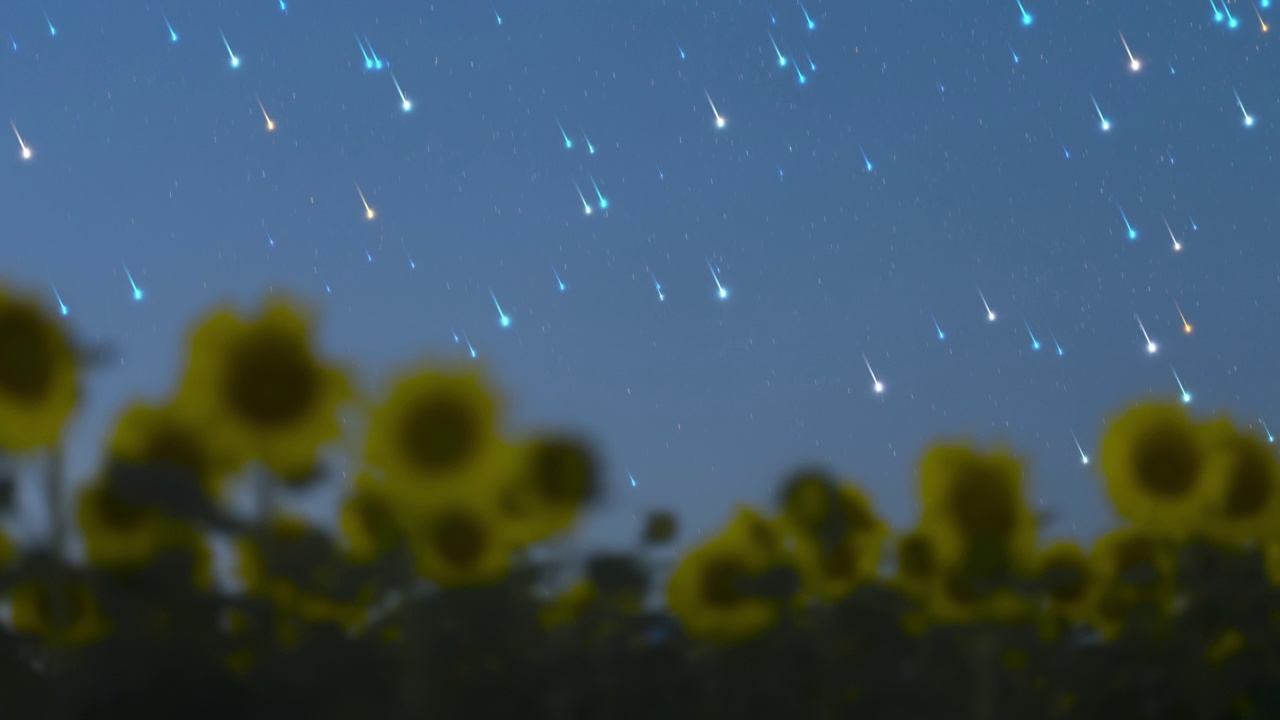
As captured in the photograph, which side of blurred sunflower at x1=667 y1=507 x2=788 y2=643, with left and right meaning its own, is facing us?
front

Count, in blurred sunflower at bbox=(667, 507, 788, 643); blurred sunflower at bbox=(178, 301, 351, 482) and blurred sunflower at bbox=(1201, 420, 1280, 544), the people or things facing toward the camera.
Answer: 3

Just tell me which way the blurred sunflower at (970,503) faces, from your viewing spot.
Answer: facing the viewer

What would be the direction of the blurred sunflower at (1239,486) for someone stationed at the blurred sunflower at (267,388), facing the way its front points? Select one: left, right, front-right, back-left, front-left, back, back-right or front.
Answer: back-left

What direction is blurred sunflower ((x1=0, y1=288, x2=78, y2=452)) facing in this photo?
toward the camera

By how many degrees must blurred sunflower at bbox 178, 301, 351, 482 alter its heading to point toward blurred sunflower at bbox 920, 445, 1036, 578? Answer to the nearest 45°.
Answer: approximately 135° to its left

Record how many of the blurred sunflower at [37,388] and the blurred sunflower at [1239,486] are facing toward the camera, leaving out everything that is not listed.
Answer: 2

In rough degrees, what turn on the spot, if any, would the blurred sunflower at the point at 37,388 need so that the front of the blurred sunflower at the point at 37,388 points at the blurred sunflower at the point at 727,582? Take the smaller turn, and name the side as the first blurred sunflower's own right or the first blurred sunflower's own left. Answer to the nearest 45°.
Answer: approximately 135° to the first blurred sunflower's own left
